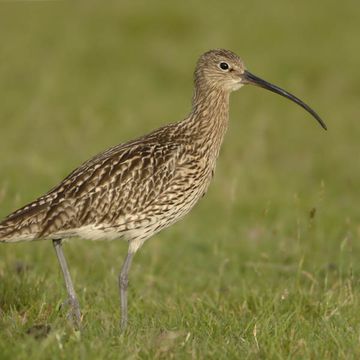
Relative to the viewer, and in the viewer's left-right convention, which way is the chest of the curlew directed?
facing to the right of the viewer
